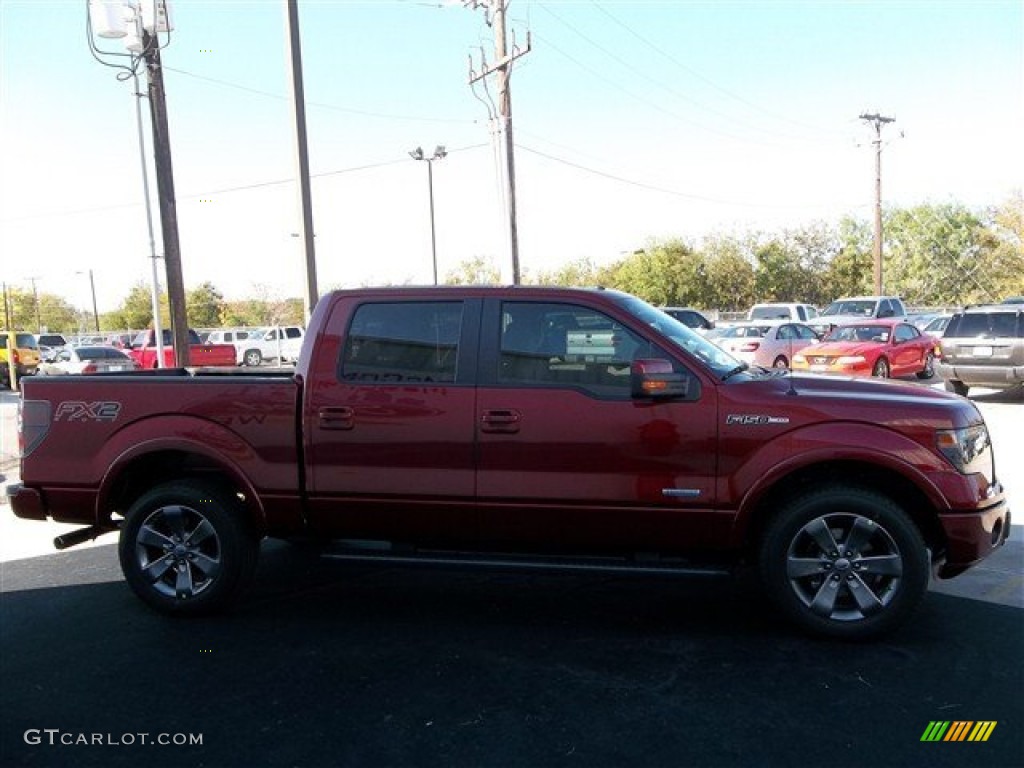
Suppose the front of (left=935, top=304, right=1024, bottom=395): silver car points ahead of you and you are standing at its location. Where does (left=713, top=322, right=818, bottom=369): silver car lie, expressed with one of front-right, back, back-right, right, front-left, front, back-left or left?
front-left

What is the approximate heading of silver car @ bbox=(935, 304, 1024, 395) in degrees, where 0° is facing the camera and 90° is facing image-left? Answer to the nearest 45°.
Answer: approximately 180°

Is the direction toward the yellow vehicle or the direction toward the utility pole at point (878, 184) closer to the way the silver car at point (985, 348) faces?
the utility pole

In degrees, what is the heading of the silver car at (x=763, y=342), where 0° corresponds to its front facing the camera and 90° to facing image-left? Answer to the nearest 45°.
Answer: approximately 225°

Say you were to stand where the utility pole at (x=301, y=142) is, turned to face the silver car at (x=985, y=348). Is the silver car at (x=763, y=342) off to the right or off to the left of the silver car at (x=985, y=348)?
left

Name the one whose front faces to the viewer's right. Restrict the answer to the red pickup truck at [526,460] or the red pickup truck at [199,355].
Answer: the red pickup truck at [526,460]

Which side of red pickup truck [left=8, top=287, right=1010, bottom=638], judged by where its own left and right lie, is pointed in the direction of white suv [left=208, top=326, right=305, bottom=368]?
left

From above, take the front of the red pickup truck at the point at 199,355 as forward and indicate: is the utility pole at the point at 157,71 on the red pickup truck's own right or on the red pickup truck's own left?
on the red pickup truck's own left

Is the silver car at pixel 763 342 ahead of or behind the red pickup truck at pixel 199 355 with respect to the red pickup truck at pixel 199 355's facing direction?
behind

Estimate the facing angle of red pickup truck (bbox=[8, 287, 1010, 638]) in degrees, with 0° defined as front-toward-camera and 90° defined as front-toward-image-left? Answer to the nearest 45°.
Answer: approximately 270°

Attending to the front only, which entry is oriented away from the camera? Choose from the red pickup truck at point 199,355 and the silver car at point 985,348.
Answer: the silver car

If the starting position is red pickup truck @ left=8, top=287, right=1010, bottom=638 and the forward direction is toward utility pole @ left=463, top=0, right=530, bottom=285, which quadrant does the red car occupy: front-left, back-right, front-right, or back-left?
front-right

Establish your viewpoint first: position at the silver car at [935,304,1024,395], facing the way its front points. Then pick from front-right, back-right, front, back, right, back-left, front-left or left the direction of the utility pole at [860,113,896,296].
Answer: front

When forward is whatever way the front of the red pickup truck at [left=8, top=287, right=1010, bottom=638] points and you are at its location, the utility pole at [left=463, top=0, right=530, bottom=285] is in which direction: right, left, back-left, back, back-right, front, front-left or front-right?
left

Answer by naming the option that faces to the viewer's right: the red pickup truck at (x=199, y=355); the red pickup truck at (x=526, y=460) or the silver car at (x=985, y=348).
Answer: the red pickup truck at (x=526, y=460)

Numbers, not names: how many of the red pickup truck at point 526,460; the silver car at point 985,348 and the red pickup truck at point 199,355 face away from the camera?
1

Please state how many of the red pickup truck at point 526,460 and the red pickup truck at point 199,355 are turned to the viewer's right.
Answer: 1

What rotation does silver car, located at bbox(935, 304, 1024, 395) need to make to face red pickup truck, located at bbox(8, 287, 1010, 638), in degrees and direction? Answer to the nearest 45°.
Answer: approximately 180°

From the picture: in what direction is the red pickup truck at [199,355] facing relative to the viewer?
to the viewer's left

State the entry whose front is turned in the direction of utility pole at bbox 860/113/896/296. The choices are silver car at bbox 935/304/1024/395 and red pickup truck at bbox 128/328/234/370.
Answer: the silver car
